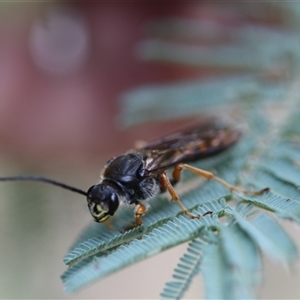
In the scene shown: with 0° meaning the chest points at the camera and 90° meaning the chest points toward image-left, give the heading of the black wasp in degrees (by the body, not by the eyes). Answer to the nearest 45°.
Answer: approximately 45°
